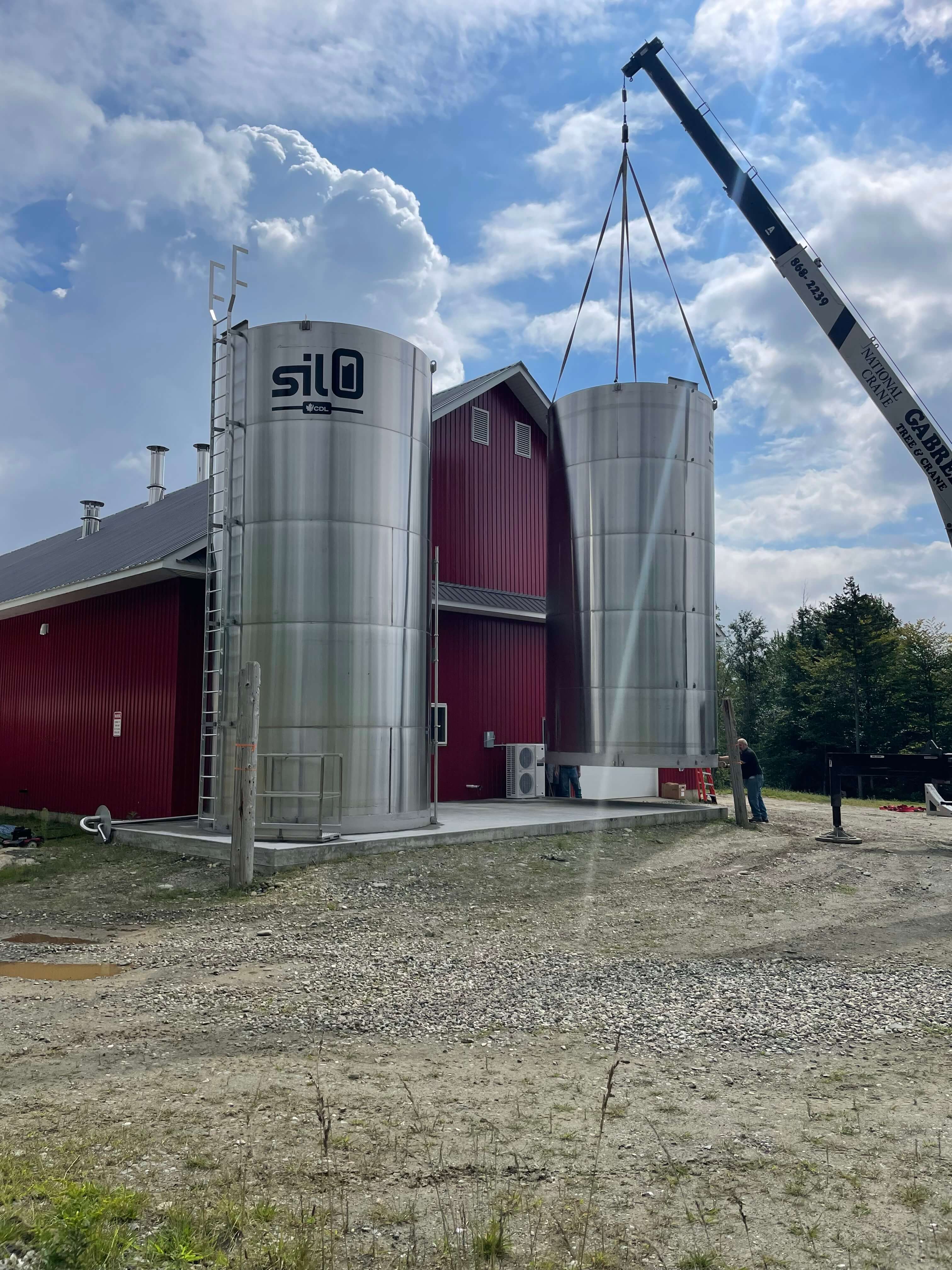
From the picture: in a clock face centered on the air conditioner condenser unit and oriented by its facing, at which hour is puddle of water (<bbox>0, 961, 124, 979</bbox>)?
The puddle of water is roughly at 2 o'clock from the air conditioner condenser unit.

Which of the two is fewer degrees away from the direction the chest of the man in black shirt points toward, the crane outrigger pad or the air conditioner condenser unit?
the air conditioner condenser unit

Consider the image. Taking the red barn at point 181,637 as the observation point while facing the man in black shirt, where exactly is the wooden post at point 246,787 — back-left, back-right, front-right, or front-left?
front-right

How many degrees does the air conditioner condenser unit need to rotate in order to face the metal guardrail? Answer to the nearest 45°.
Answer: approximately 45° to its right

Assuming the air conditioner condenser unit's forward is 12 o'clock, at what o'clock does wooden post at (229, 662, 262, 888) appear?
The wooden post is roughly at 2 o'clock from the air conditioner condenser unit.

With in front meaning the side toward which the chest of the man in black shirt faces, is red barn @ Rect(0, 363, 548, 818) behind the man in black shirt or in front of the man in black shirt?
in front

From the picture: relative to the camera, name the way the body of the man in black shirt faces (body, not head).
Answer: to the viewer's left

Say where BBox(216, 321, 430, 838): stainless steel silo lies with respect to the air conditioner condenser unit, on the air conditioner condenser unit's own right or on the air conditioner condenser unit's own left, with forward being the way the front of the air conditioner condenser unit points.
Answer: on the air conditioner condenser unit's own right

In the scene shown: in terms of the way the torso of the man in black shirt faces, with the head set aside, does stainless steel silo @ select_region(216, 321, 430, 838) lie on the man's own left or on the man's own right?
on the man's own left

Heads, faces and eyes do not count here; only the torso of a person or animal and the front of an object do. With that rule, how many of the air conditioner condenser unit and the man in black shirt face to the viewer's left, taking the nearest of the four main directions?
1
